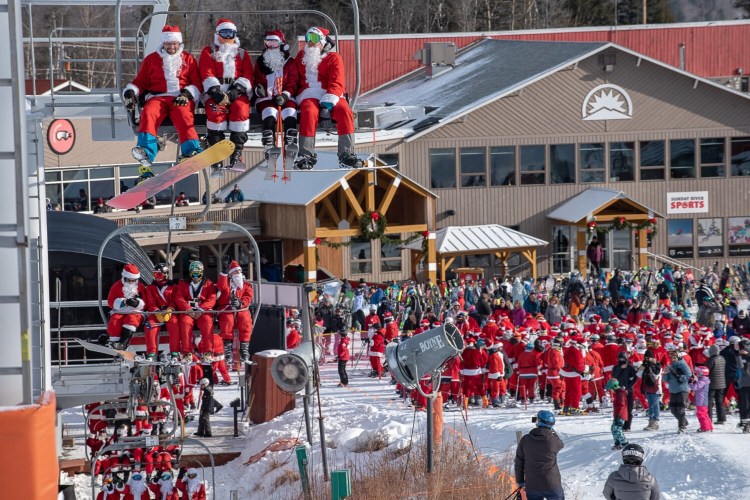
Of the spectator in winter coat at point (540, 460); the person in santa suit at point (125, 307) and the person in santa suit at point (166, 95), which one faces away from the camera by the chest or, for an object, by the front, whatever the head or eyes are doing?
the spectator in winter coat

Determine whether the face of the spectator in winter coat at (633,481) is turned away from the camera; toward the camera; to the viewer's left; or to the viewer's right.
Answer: away from the camera

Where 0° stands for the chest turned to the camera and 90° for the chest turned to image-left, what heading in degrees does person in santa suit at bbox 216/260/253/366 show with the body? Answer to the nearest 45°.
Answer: approximately 0°

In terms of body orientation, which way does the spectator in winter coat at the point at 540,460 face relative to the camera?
away from the camera

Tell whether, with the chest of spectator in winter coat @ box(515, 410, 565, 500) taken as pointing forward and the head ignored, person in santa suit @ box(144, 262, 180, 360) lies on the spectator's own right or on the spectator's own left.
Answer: on the spectator's own left

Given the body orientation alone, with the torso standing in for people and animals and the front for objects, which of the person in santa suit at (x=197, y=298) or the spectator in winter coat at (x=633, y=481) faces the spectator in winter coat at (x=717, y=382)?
the spectator in winter coat at (x=633, y=481)

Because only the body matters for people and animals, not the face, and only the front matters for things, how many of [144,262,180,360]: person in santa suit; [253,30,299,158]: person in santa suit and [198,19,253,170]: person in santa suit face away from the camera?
0

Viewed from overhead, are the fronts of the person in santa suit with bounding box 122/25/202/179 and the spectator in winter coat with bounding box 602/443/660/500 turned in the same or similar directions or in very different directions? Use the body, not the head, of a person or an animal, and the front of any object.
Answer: very different directions

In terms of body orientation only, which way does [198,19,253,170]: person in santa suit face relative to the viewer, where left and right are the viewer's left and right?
facing the viewer

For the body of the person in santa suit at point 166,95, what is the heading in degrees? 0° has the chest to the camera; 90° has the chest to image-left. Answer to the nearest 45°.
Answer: approximately 0°

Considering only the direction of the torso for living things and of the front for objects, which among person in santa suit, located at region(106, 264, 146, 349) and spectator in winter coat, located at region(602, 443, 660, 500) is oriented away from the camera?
the spectator in winter coat

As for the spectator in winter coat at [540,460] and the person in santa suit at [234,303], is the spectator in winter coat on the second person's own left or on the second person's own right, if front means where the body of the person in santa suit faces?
on the second person's own left

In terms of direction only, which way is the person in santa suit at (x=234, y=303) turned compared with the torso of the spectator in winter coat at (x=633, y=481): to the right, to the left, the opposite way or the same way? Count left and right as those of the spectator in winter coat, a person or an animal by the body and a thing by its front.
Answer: the opposite way

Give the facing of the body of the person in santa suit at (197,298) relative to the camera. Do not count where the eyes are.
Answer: toward the camera

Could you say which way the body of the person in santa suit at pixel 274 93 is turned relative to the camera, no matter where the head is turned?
toward the camera
